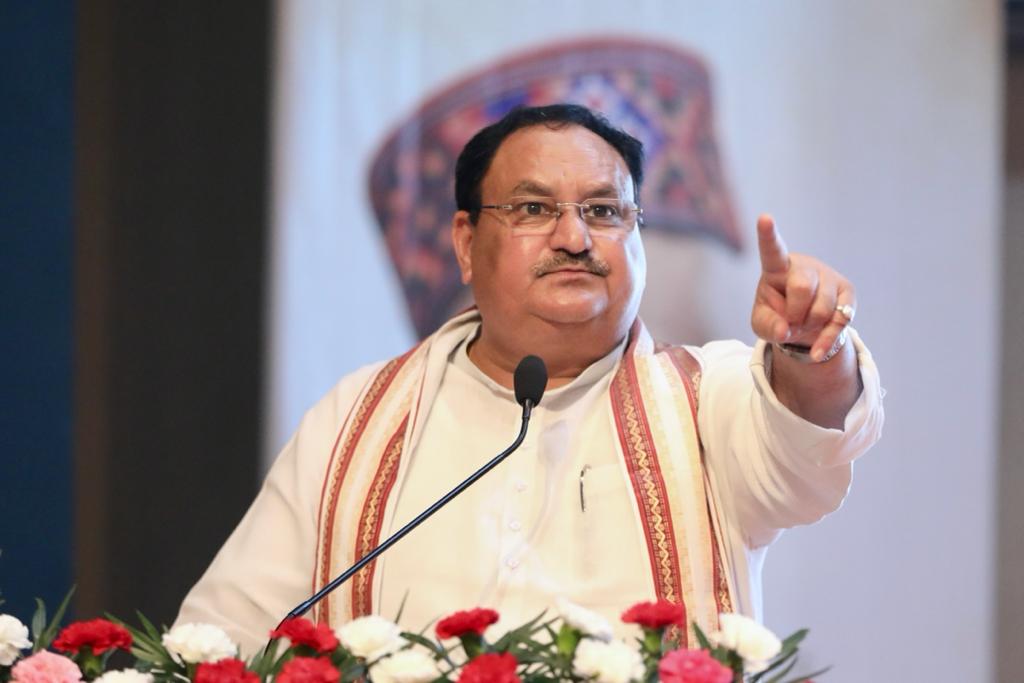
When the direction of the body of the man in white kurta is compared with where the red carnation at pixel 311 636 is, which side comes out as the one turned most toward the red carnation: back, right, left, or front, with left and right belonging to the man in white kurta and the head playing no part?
front

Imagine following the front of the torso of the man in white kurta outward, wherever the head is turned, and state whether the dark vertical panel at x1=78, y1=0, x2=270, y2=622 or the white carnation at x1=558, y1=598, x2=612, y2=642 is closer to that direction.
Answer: the white carnation

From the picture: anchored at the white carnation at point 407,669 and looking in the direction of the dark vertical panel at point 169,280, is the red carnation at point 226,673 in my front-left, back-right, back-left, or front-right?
front-left

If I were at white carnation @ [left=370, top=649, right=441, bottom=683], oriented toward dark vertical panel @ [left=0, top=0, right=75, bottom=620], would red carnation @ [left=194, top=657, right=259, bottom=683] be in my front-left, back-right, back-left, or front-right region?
front-left

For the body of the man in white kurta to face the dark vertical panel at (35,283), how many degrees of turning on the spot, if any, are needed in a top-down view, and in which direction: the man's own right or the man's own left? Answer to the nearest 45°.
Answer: approximately 135° to the man's own right

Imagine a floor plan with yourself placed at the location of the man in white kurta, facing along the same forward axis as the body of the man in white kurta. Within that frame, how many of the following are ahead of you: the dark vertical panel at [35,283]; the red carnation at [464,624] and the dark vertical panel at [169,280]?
1

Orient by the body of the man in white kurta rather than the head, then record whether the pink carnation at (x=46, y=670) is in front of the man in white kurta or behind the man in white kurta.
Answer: in front

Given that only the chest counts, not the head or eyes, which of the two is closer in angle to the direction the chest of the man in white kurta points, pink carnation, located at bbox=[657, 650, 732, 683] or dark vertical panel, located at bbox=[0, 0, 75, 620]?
the pink carnation

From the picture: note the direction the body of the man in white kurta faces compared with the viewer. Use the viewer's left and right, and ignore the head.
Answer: facing the viewer

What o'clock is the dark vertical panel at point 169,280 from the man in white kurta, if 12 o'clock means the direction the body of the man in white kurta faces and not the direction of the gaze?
The dark vertical panel is roughly at 5 o'clock from the man in white kurta.

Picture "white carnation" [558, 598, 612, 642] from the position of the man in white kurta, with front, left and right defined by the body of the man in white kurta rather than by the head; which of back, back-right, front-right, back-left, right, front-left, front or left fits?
front

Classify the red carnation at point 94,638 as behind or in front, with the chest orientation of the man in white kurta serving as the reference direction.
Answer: in front

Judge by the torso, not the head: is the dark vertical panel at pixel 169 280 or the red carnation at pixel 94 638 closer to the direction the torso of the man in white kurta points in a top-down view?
the red carnation

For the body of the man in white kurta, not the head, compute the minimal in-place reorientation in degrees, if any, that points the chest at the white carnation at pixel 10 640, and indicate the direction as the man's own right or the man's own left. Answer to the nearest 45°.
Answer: approximately 45° to the man's own right

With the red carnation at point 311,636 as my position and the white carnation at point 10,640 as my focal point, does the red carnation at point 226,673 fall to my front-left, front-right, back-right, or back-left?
front-left

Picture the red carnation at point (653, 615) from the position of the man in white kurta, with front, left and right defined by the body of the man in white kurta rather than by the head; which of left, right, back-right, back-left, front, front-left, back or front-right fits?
front

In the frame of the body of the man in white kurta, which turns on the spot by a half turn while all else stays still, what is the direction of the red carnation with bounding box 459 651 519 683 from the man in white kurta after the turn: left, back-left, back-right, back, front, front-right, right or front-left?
back

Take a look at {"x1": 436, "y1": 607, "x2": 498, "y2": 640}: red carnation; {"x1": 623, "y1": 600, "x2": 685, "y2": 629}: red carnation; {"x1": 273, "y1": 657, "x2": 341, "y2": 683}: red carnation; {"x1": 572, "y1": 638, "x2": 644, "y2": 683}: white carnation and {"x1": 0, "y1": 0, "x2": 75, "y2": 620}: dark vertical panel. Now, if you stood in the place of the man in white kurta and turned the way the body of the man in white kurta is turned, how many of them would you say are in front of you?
4

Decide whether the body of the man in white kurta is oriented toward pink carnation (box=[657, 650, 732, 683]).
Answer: yes
